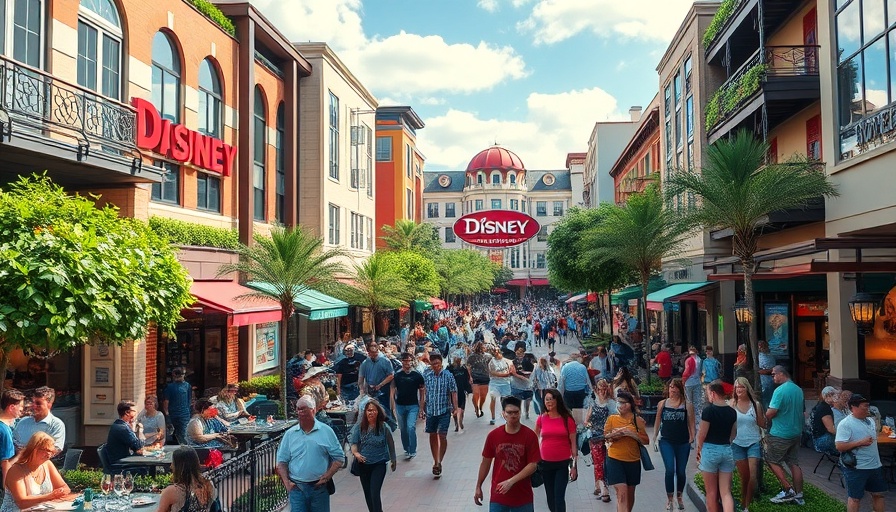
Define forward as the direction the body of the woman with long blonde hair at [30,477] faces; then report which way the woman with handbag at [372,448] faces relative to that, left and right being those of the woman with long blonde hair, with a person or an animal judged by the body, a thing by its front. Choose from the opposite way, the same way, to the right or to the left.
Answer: to the right

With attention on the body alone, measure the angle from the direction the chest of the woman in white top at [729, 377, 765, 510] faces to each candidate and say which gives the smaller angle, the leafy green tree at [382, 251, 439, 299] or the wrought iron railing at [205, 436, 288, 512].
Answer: the wrought iron railing

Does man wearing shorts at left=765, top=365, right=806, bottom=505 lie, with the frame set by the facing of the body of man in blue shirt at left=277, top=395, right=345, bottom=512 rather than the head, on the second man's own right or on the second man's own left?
on the second man's own left

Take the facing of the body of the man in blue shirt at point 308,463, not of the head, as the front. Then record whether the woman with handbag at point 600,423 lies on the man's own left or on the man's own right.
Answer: on the man's own left

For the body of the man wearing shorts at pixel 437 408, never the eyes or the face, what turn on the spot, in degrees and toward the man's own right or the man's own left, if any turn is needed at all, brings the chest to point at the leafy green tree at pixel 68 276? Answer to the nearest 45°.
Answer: approximately 45° to the man's own right

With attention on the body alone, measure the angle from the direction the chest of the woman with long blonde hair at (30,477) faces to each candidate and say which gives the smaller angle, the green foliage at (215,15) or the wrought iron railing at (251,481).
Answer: the wrought iron railing

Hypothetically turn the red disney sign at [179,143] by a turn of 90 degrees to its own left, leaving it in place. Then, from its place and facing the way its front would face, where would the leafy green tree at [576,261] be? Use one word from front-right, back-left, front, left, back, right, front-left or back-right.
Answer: front

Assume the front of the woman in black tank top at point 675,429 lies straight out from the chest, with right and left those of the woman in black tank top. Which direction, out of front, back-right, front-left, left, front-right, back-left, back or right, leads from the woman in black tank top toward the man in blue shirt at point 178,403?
right

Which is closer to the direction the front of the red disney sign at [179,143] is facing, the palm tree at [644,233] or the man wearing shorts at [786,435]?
the man wearing shorts
